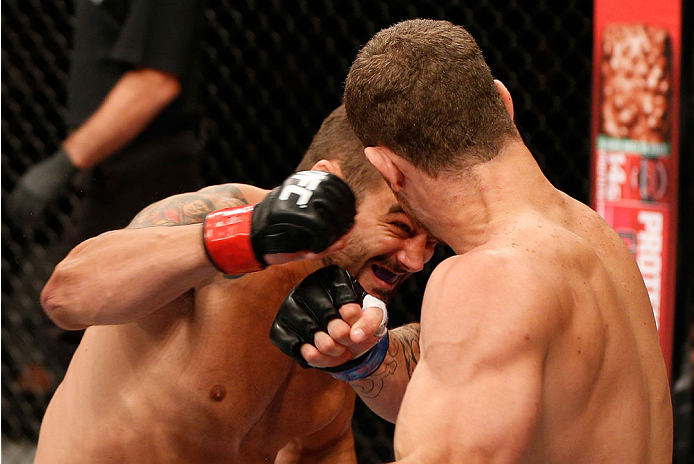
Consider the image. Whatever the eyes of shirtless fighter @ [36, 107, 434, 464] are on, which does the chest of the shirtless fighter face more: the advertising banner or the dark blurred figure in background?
the advertising banner

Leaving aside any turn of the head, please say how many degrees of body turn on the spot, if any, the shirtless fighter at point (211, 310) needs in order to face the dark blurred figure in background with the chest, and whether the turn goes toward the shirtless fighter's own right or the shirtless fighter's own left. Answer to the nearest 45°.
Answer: approximately 135° to the shirtless fighter's own left

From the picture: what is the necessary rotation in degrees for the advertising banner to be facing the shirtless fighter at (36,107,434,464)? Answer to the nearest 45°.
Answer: approximately 45° to its right

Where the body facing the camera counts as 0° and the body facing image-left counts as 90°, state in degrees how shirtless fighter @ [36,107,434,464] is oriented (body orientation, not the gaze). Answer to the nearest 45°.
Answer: approximately 315°

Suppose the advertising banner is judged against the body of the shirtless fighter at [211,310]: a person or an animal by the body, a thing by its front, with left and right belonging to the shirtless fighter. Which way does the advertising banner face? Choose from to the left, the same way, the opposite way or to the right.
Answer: to the right

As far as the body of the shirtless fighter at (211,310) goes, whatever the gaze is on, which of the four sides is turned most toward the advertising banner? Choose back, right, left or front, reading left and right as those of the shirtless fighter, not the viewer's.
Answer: left

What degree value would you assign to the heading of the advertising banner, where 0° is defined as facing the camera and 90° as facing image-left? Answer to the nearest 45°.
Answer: approximately 0°
